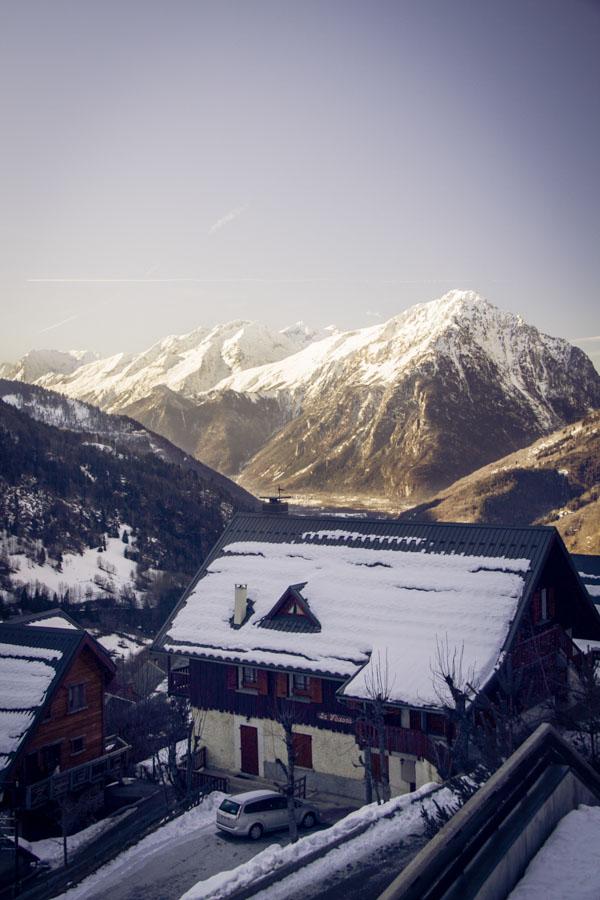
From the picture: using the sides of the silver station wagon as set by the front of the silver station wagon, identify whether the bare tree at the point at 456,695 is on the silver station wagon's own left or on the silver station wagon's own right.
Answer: on the silver station wagon's own right
